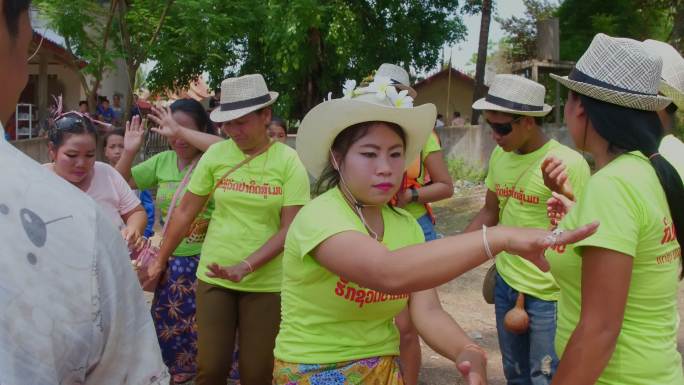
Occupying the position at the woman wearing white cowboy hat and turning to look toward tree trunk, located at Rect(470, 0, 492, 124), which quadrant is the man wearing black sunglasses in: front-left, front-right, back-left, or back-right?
front-right

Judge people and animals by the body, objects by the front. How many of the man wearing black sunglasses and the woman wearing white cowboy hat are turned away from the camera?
0

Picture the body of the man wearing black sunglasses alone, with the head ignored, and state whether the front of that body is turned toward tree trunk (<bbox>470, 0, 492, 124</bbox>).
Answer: no

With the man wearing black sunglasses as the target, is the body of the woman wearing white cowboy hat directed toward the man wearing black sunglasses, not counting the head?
no

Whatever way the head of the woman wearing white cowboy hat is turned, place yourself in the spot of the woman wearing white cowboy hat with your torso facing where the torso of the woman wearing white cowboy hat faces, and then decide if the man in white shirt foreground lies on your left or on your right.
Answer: on your right

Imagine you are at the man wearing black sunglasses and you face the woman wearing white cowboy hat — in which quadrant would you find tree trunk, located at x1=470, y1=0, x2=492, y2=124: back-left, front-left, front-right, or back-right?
back-right

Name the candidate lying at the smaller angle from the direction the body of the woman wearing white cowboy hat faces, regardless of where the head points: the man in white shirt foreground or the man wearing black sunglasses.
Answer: the man in white shirt foreground

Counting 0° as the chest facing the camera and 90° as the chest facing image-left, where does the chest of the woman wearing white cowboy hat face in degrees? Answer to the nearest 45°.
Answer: approximately 315°

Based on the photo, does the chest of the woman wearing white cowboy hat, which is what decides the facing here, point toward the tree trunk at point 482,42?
no

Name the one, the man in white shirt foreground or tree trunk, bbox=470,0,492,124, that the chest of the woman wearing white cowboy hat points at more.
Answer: the man in white shirt foreground

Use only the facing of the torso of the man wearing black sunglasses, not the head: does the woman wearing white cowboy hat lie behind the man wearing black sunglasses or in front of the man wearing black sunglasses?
in front

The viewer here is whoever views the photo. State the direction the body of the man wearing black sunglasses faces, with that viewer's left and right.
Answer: facing the viewer and to the left of the viewer
